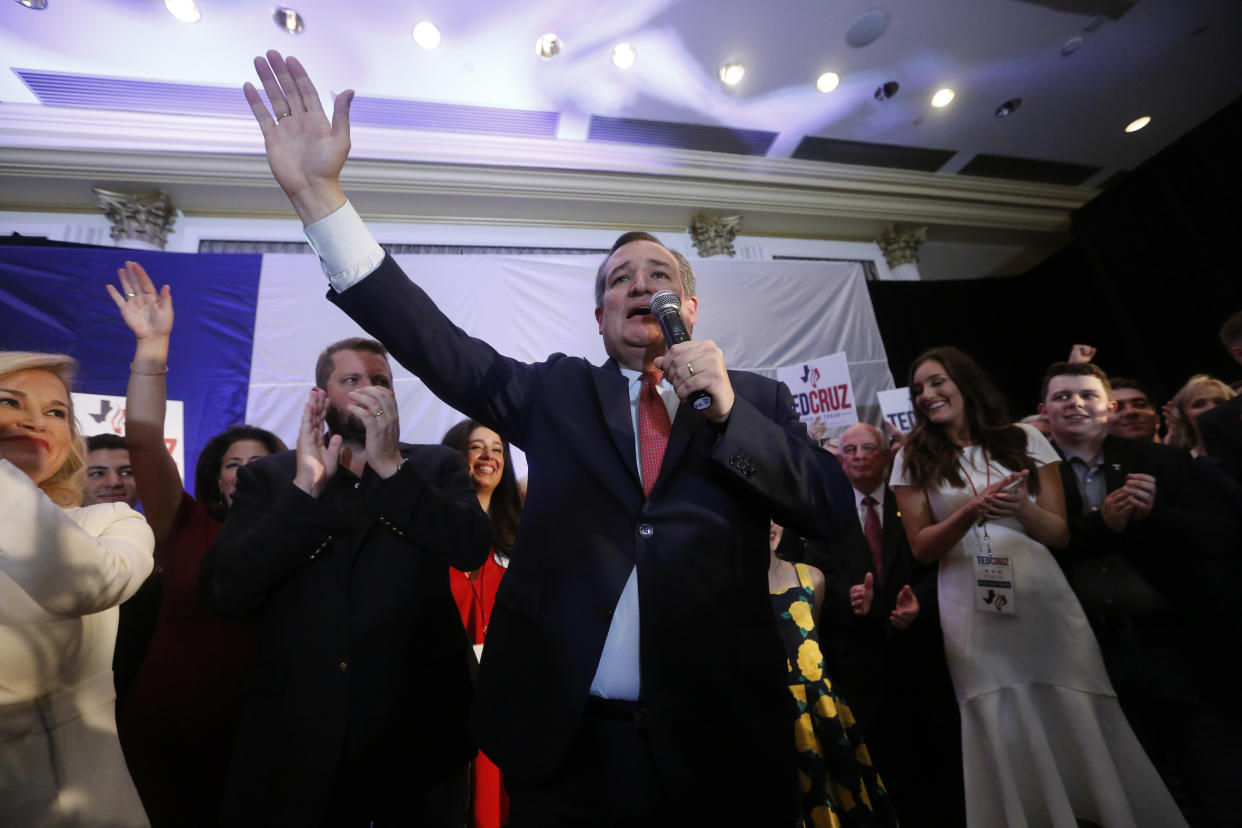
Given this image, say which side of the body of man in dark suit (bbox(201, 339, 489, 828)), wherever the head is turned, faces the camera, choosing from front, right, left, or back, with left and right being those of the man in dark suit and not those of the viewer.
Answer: front

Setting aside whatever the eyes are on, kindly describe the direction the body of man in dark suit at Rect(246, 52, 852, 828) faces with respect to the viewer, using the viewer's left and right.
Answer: facing the viewer

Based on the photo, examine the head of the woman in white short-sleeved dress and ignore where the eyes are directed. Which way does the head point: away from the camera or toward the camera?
toward the camera

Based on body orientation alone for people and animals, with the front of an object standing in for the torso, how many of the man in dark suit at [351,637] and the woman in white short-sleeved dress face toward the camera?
2

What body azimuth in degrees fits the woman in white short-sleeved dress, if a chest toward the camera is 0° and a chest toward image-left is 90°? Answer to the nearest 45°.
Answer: approximately 0°

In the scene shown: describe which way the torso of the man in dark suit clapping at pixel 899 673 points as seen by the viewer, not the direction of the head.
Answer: toward the camera

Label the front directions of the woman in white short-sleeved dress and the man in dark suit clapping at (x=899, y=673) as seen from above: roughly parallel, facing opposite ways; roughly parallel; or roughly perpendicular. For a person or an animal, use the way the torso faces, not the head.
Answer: roughly parallel

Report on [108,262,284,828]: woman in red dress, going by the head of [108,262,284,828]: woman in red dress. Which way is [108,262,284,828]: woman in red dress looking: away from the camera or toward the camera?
toward the camera

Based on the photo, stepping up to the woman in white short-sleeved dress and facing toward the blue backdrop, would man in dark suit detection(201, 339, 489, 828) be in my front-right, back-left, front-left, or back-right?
front-left

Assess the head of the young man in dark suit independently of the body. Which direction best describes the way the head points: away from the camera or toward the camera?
toward the camera
